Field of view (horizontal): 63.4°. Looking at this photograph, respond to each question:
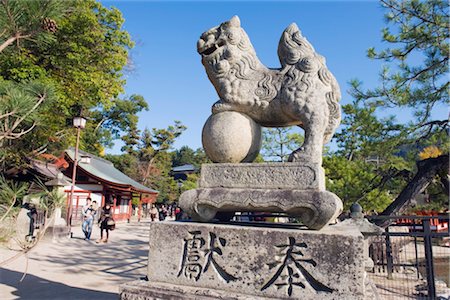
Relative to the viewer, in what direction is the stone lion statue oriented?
to the viewer's left

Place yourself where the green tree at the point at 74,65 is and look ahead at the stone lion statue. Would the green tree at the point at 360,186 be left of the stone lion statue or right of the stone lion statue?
left

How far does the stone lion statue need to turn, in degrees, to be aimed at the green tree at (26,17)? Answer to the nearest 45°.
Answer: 0° — it already faces it

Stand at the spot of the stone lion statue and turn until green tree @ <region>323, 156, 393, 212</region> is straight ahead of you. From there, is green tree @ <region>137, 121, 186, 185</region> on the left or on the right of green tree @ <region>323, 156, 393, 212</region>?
left

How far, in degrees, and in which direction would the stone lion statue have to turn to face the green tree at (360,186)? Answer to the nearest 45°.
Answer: approximately 90° to its right

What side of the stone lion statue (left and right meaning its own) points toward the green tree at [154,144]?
right
